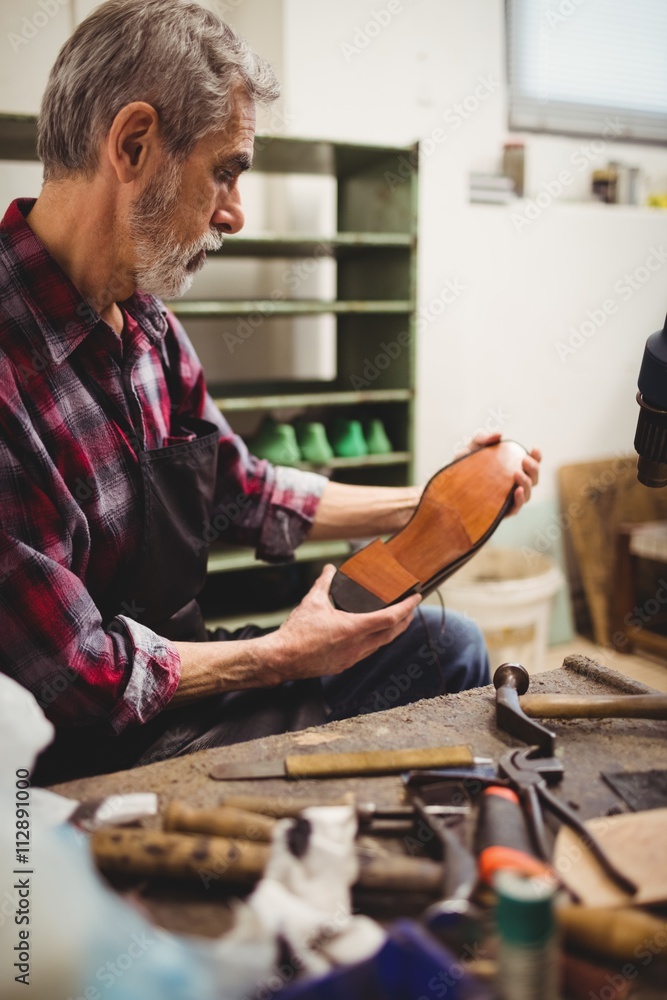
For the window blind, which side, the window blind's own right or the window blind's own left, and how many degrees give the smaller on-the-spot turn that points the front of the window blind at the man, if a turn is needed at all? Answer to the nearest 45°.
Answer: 0° — it already faces them

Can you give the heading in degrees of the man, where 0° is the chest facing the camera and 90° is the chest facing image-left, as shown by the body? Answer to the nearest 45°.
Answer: approximately 315°

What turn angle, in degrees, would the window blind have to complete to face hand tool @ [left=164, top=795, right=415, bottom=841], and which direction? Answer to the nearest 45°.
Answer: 0° — it already faces it

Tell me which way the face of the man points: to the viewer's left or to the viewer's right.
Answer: to the viewer's right

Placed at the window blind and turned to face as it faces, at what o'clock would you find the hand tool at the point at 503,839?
The hand tool is roughly at 12 o'clock from the window blind.
